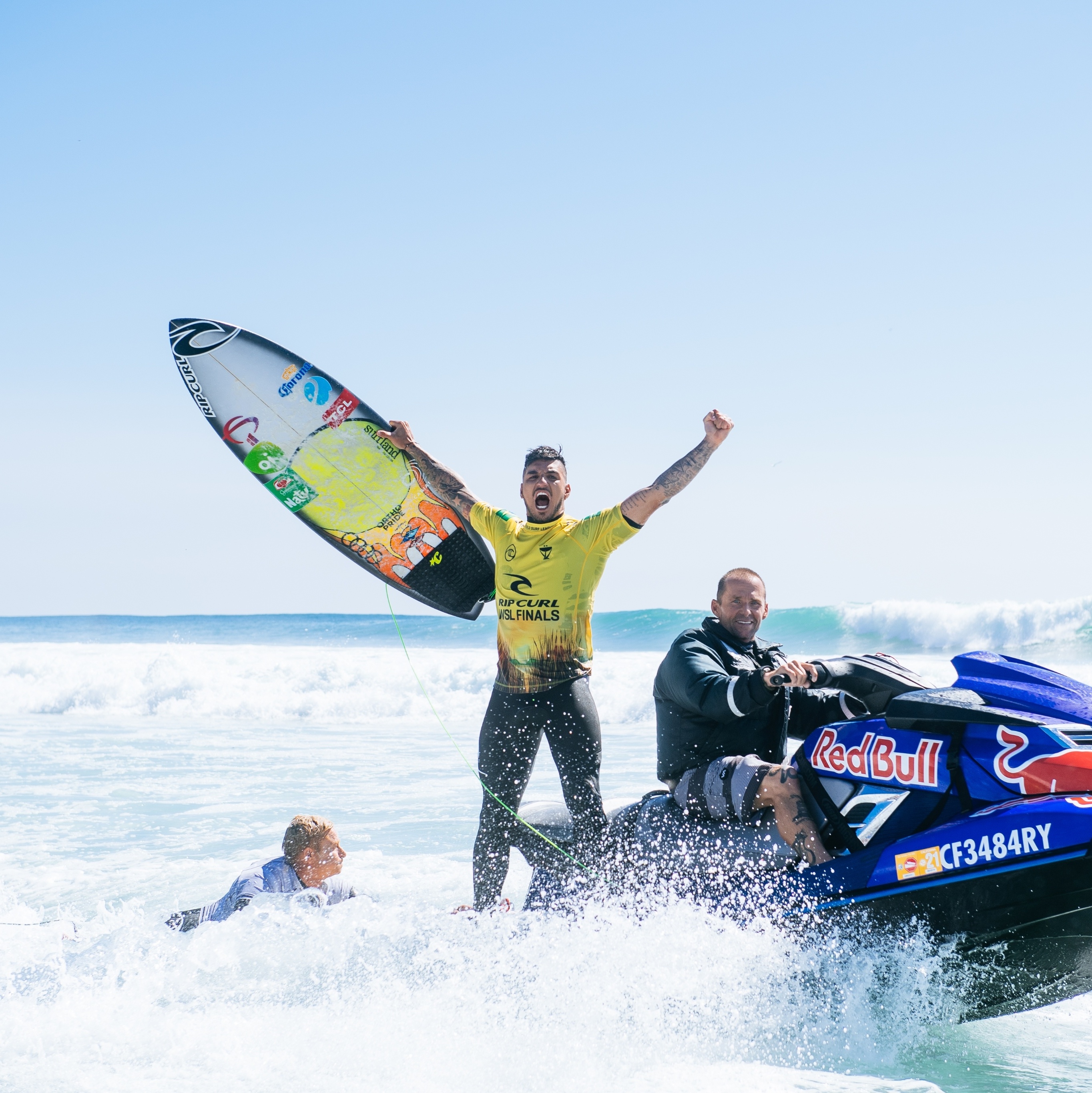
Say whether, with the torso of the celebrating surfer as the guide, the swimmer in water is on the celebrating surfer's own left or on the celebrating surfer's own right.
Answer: on the celebrating surfer's own right

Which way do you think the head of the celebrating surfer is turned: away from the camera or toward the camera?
toward the camera

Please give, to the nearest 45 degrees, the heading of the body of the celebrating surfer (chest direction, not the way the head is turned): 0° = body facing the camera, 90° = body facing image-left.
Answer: approximately 0°

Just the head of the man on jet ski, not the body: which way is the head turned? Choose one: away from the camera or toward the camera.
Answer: toward the camera

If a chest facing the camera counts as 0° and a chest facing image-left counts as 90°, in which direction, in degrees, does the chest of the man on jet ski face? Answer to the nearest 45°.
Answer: approximately 315°

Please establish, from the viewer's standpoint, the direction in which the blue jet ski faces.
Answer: facing to the right of the viewer
